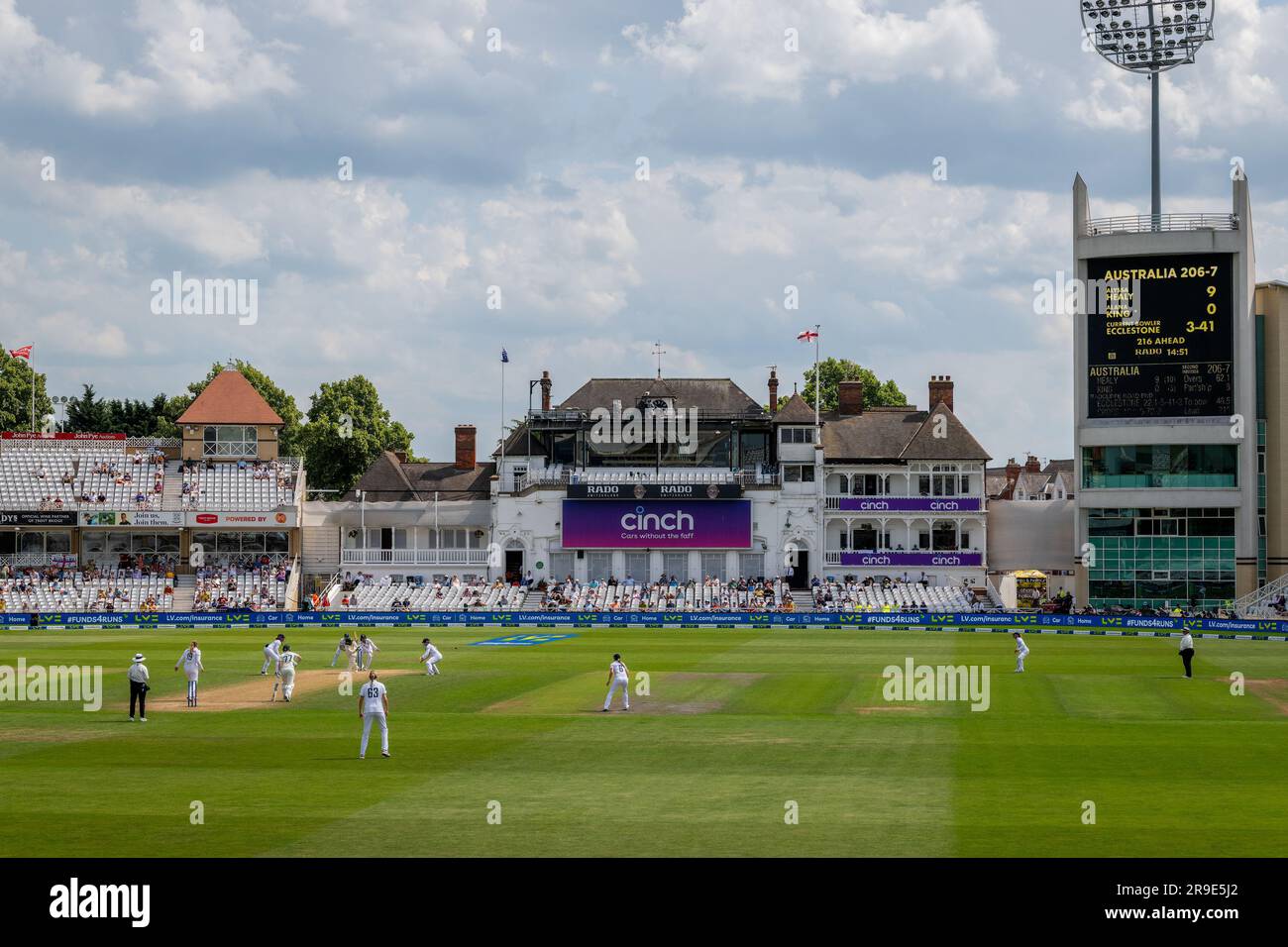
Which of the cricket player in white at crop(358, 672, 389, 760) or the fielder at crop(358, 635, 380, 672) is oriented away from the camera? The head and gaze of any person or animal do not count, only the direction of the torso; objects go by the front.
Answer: the cricket player in white

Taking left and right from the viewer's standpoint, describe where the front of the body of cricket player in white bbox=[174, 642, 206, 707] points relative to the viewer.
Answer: facing away from the viewer and to the right of the viewer

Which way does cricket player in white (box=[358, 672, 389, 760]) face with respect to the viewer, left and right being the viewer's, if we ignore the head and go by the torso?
facing away from the viewer

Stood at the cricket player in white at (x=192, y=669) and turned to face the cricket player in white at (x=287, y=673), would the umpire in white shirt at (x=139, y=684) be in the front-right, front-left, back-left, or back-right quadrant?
back-right

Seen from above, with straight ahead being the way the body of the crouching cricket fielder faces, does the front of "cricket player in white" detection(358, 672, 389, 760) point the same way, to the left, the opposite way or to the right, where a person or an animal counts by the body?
to the left

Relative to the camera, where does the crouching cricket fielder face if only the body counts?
to the viewer's right

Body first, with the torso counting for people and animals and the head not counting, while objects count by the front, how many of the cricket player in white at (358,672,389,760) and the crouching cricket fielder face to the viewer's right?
1

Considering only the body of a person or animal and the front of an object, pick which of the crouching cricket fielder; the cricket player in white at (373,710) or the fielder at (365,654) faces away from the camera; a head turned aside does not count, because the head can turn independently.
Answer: the cricket player in white

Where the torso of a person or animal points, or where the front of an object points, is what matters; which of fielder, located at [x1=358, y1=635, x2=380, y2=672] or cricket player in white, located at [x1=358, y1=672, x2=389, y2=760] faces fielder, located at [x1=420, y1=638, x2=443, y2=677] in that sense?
the cricket player in white

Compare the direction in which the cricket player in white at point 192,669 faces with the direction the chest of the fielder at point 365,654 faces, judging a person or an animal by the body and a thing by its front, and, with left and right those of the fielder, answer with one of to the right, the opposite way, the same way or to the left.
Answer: the opposite way
